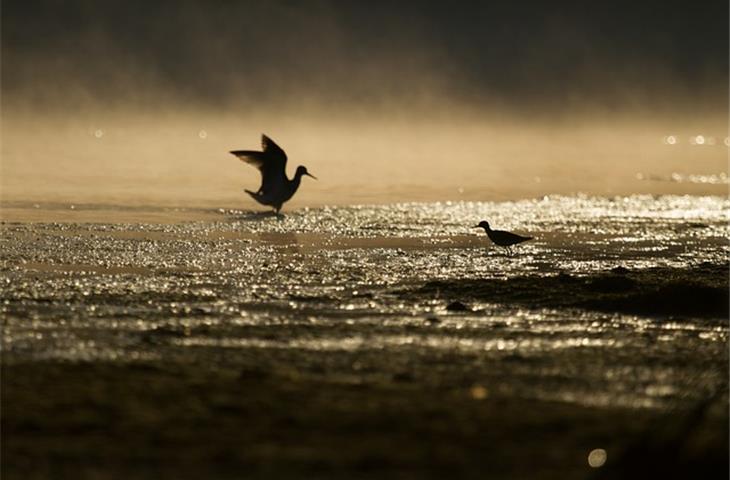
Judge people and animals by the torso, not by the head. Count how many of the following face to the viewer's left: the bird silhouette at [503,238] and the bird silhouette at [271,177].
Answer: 1

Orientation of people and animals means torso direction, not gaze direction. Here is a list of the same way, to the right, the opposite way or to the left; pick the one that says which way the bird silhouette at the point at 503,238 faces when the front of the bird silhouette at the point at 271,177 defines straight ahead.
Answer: the opposite way

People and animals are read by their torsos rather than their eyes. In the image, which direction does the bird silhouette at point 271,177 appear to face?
to the viewer's right

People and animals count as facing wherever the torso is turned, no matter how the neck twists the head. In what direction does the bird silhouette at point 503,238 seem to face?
to the viewer's left

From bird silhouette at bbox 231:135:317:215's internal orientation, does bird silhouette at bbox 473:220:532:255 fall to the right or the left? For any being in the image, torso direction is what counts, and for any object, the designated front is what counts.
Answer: on its right

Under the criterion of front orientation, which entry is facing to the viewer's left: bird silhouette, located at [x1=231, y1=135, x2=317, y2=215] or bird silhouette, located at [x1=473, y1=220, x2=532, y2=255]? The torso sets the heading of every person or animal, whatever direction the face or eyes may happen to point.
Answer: bird silhouette, located at [x1=473, y1=220, x2=532, y2=255]

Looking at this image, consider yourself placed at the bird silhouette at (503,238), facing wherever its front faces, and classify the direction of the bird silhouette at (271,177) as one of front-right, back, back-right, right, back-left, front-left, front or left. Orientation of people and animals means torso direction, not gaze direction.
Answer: front-right
